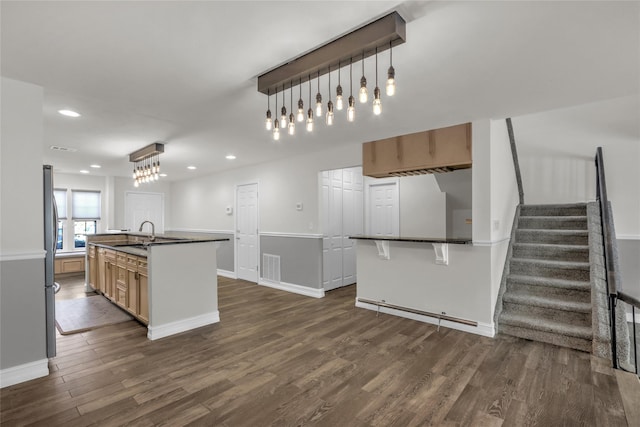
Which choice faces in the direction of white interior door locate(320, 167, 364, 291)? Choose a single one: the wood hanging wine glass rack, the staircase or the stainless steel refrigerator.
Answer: the stainless steel refrigerator

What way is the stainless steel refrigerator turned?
to the viewer's right

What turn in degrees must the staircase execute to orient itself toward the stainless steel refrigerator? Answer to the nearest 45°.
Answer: approximately 45° to its right

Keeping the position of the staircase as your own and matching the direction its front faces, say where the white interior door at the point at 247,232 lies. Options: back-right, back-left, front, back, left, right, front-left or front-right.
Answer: right

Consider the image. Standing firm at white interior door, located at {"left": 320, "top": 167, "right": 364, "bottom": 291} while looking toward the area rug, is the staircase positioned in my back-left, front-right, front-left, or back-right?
back-left

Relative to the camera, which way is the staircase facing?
toward the camera

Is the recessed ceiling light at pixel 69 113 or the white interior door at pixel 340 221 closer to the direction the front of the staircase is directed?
the recessed ceiling light

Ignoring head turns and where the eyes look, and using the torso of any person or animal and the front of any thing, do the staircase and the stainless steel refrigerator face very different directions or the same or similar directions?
very different directions

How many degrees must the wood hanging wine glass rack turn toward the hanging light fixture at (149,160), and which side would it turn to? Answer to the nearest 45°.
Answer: approximately 45° to its right

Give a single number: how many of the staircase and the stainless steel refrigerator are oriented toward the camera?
1

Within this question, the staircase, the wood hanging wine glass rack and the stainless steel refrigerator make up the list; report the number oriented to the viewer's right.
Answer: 1

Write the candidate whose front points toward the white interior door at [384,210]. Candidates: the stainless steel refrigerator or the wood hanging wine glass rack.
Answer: the stainless steel refrigerator
